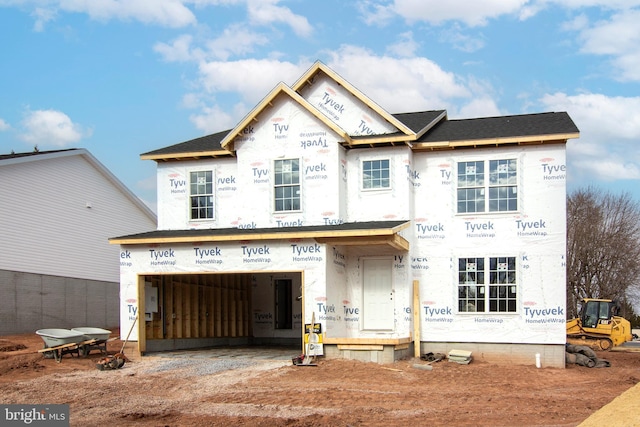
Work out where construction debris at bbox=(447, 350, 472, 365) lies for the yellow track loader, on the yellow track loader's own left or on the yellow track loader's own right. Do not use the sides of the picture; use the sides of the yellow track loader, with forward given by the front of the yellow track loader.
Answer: on the yellow track loader's own left

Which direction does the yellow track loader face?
to the viewer's left

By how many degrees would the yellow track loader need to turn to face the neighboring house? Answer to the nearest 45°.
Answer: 0° — it already faces it
